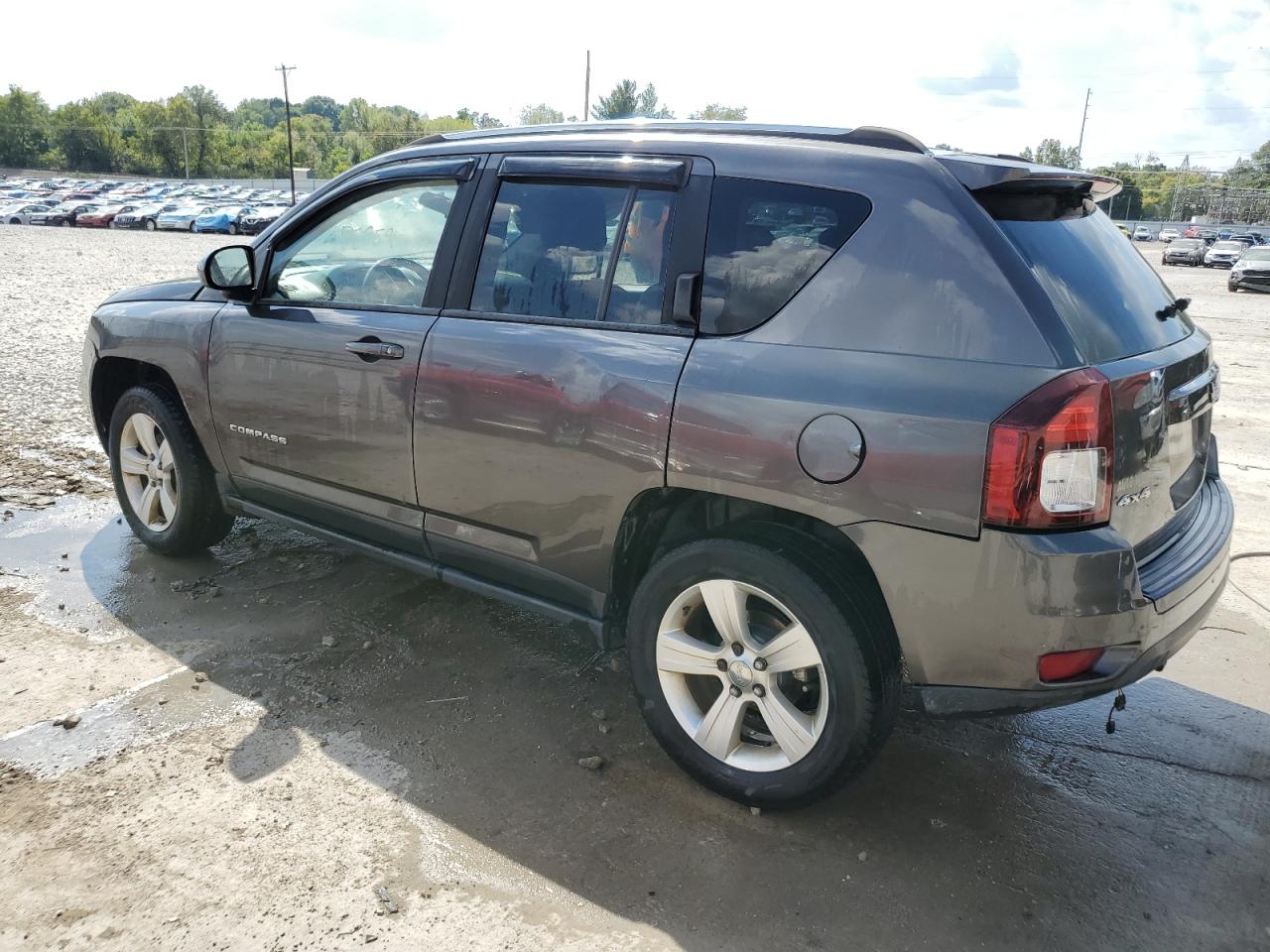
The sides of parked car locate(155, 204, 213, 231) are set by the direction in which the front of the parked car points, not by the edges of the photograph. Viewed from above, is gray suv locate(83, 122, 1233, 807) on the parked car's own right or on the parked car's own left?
on the parked car's own left

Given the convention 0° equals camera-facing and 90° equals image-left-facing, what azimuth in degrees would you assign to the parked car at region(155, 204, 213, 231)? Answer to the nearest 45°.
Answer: approximately 45°

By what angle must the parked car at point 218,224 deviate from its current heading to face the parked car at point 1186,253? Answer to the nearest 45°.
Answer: approximately 90° to its left

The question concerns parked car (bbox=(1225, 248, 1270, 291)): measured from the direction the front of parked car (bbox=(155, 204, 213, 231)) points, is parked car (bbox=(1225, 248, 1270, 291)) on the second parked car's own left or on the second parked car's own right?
on the second parked car's own left

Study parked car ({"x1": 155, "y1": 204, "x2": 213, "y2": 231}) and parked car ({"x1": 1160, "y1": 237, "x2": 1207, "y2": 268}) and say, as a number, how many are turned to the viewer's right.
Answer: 0

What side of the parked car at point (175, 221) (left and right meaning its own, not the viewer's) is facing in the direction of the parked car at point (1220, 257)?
left

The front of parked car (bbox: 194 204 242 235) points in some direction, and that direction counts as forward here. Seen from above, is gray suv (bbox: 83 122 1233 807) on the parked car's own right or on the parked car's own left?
on the parked car's own left
